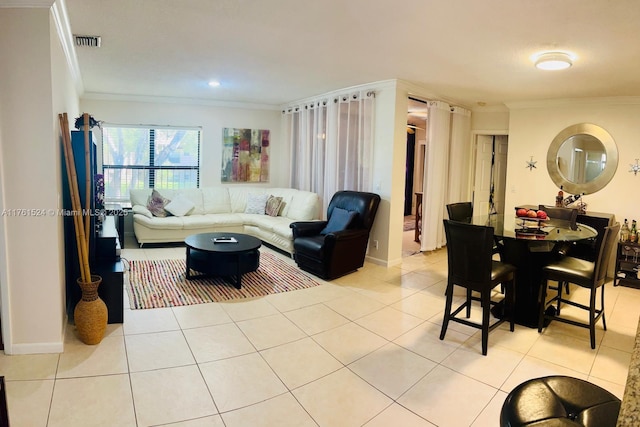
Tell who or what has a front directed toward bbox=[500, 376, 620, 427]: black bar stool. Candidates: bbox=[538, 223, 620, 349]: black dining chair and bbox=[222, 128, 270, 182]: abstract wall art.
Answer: the abstract wall art

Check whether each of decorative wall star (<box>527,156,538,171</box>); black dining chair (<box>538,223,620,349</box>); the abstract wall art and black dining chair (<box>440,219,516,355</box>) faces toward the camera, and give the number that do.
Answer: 2

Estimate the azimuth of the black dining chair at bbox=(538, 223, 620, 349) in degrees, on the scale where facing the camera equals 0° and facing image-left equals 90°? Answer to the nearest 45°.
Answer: approximately 135°

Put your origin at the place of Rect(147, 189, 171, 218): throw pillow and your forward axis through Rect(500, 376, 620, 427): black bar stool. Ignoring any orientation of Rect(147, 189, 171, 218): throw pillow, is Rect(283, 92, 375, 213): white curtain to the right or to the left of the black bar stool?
left

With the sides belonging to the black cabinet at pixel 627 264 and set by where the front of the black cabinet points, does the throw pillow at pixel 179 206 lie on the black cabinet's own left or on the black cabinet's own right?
on the black cabinet's own right

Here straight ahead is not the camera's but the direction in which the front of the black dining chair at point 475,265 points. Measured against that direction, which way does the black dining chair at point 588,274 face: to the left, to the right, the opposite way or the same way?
to the left

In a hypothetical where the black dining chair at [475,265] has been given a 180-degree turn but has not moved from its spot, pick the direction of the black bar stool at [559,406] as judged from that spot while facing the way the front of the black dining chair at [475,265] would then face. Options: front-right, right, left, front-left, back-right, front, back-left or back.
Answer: front-left

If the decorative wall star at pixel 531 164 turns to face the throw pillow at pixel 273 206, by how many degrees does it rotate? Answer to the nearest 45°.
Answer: approximately 90° to its right

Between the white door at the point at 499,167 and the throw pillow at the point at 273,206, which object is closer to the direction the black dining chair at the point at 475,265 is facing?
the white door
